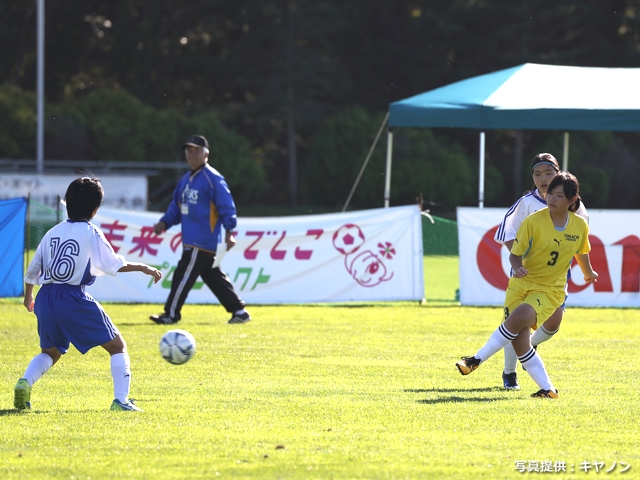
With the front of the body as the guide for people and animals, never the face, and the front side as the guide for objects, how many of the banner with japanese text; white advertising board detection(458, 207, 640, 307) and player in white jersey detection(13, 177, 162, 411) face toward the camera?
2

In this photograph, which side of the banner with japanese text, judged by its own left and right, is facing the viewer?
front

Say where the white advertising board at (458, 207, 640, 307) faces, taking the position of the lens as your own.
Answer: facing the viewer

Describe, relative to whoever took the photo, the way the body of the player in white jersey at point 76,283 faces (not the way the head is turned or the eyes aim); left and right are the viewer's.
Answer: facing away from the viewer and to the right of the viewer

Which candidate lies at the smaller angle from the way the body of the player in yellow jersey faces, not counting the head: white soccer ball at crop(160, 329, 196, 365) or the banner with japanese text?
the white soccer ball

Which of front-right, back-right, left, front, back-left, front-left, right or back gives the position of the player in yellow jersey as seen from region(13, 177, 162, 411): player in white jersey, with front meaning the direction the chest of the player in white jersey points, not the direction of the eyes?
front-right

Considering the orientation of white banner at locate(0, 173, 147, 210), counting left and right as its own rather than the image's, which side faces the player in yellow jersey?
front

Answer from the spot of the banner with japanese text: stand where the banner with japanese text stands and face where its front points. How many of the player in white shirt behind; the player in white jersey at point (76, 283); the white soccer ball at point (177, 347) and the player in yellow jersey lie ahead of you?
4

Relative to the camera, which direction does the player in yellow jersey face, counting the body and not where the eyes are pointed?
toward the camera

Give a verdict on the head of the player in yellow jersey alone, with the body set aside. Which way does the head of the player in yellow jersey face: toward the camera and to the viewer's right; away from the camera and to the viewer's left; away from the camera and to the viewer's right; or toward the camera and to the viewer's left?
toward the camera and to the viewer's left

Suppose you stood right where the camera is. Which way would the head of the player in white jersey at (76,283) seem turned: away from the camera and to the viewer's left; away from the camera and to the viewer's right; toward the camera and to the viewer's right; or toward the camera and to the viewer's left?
away from the camera and to the viewer's right
